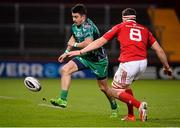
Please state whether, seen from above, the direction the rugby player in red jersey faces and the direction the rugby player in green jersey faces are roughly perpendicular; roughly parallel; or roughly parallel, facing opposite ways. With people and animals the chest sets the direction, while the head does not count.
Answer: roughly perpendicular

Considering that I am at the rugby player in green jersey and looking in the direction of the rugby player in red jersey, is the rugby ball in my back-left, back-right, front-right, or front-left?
back-right

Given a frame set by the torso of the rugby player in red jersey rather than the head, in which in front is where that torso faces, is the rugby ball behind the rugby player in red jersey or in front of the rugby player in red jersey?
in front

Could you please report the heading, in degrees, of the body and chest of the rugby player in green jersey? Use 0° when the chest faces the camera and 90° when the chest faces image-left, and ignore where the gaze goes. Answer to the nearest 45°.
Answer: approximately 45°

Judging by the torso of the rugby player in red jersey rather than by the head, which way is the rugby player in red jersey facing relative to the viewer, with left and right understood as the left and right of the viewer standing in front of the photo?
facing away from the viewer and to the left of the viewer

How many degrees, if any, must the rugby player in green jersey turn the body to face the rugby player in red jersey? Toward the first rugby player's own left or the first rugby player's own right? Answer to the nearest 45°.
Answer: approximately 90° to the first rugby player's own left
